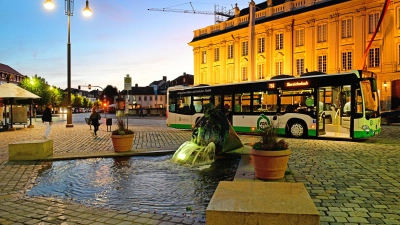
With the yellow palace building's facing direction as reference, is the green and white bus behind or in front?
in front

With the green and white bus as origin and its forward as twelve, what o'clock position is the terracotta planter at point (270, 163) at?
The terracotta planter is roughly at 2 o'clock from the green and white bus.

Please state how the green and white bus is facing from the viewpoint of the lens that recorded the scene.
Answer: facing the viewer and to the right of the viewer

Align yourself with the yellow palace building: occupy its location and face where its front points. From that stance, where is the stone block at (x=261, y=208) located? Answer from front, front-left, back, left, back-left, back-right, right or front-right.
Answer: front-left

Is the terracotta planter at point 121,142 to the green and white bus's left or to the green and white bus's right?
on its right

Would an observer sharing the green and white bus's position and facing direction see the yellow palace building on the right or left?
on its left

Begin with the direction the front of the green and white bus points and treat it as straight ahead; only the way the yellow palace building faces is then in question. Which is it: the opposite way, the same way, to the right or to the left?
to the right

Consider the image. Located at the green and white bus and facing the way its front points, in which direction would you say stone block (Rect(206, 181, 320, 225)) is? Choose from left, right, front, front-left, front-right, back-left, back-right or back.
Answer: front-right

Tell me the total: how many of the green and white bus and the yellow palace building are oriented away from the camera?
0
